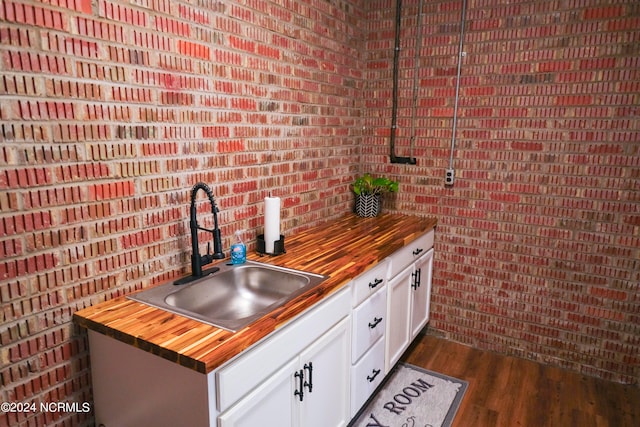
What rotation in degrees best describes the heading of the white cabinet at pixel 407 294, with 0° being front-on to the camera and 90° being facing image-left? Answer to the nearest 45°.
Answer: approximately 315°

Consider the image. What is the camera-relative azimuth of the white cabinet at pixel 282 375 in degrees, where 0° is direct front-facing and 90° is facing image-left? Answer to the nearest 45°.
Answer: approximately 315°

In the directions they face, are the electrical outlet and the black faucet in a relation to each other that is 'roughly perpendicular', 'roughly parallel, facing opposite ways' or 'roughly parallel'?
roughly perpendicular

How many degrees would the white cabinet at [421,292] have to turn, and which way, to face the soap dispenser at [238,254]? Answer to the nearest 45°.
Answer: approximately 90° to its right

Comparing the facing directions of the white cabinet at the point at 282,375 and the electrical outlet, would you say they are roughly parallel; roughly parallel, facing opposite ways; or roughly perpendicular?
roughly perpendicular

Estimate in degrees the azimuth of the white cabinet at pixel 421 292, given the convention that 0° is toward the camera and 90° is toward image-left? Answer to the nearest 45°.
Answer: approximately 315°

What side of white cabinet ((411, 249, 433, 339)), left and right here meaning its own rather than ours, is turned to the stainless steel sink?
right

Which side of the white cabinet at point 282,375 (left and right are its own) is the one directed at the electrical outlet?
left
